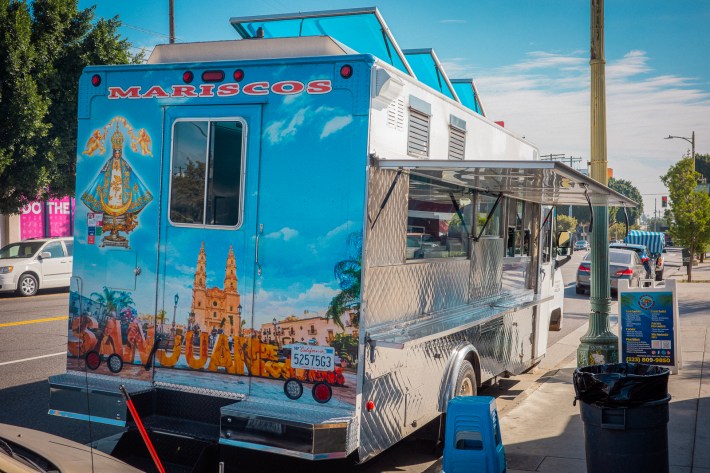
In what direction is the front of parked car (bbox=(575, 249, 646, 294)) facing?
away from the camera

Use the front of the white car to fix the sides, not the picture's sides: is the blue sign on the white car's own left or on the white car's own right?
on the white car's own left

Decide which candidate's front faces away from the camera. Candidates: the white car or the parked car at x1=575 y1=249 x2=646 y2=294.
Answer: the parked car

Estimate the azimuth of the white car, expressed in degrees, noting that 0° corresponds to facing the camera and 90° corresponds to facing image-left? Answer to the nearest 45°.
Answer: approximately 45°

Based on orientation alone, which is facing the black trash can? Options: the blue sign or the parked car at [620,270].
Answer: the blue sign

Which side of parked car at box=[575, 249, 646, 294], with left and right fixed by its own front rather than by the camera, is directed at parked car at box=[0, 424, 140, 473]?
back

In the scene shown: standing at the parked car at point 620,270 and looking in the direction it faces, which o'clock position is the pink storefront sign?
The pink storefront sign is roughly at 9 o'clock from the parked car.

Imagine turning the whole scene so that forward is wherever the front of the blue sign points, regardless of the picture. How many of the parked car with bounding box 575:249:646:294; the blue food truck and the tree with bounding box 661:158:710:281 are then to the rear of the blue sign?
2

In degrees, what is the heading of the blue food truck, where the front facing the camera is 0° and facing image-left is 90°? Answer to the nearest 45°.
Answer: approximately 225°

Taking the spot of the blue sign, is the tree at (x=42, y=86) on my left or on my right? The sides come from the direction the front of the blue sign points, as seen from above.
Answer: on my right

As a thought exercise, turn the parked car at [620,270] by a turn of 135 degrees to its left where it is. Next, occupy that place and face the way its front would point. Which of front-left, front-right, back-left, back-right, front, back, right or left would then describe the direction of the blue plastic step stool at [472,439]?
front-left

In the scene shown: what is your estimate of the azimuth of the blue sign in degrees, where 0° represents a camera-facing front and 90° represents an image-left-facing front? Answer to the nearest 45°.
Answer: approximately 0°
